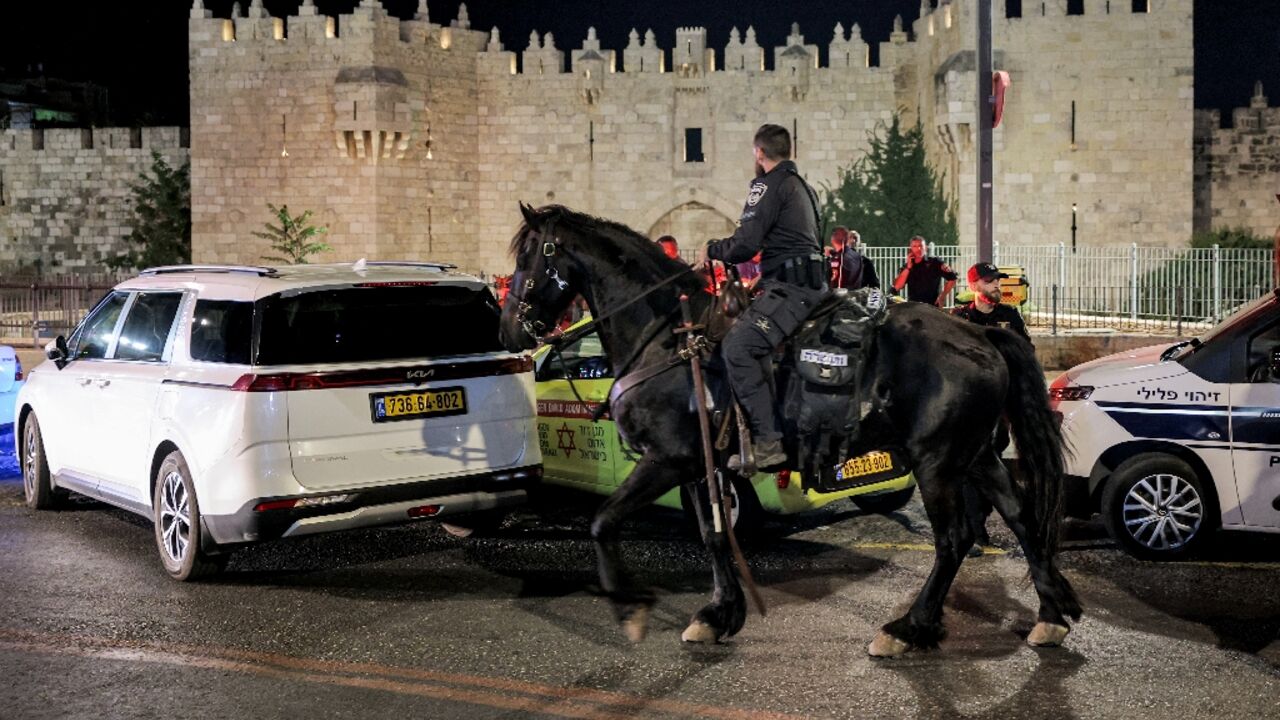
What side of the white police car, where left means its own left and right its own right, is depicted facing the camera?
left

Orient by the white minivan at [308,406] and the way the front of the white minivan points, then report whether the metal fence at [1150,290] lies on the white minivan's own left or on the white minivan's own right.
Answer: on the white minivan's own right

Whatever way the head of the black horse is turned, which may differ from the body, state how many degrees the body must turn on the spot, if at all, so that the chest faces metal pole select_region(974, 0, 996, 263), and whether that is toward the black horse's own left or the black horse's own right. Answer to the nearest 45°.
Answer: approximately 90° to the black horse's own right

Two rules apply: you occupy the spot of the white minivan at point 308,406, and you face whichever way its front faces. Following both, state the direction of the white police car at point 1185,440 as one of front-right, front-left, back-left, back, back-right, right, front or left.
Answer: back-right

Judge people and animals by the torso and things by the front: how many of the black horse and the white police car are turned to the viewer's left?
2

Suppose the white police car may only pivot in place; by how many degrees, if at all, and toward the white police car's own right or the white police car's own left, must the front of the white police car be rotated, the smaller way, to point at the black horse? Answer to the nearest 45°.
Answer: approximately 45° to the white police car's own left

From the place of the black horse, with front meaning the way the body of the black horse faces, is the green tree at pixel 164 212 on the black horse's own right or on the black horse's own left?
on the black horse's own right

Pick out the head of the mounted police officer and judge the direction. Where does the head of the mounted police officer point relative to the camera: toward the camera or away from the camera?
away from the camera

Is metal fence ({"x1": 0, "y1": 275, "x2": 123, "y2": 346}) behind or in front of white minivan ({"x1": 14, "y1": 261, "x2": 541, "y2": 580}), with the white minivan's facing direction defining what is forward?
in front

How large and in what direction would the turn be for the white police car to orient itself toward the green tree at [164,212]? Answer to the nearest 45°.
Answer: approximately 45° to its right

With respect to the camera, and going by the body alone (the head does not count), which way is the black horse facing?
to the viewer's left

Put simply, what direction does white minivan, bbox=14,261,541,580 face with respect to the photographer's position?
facing away from the viewer and to the left of the viewer
